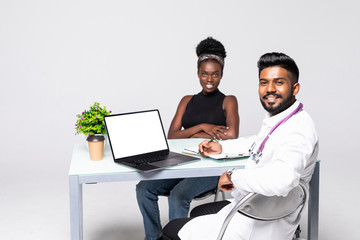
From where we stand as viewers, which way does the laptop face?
facing the viewer and to the right of the viewer

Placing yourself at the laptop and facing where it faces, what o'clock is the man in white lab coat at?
The man in white lab coat is roughly at 12 o'clock from the laptop.

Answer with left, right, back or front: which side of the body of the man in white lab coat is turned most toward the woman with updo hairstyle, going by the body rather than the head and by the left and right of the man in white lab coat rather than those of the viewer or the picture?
right

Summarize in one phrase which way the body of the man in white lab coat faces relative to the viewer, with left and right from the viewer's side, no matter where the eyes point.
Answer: facing to the left of the viewer

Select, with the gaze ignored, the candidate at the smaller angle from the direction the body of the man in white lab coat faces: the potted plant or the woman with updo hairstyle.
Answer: the potted plant

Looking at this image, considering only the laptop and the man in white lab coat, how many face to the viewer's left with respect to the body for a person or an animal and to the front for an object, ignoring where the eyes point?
1

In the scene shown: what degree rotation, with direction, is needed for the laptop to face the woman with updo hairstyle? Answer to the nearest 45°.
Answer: approximately 90° to its left

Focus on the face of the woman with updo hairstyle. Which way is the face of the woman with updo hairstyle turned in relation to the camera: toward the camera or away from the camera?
toward the camera
